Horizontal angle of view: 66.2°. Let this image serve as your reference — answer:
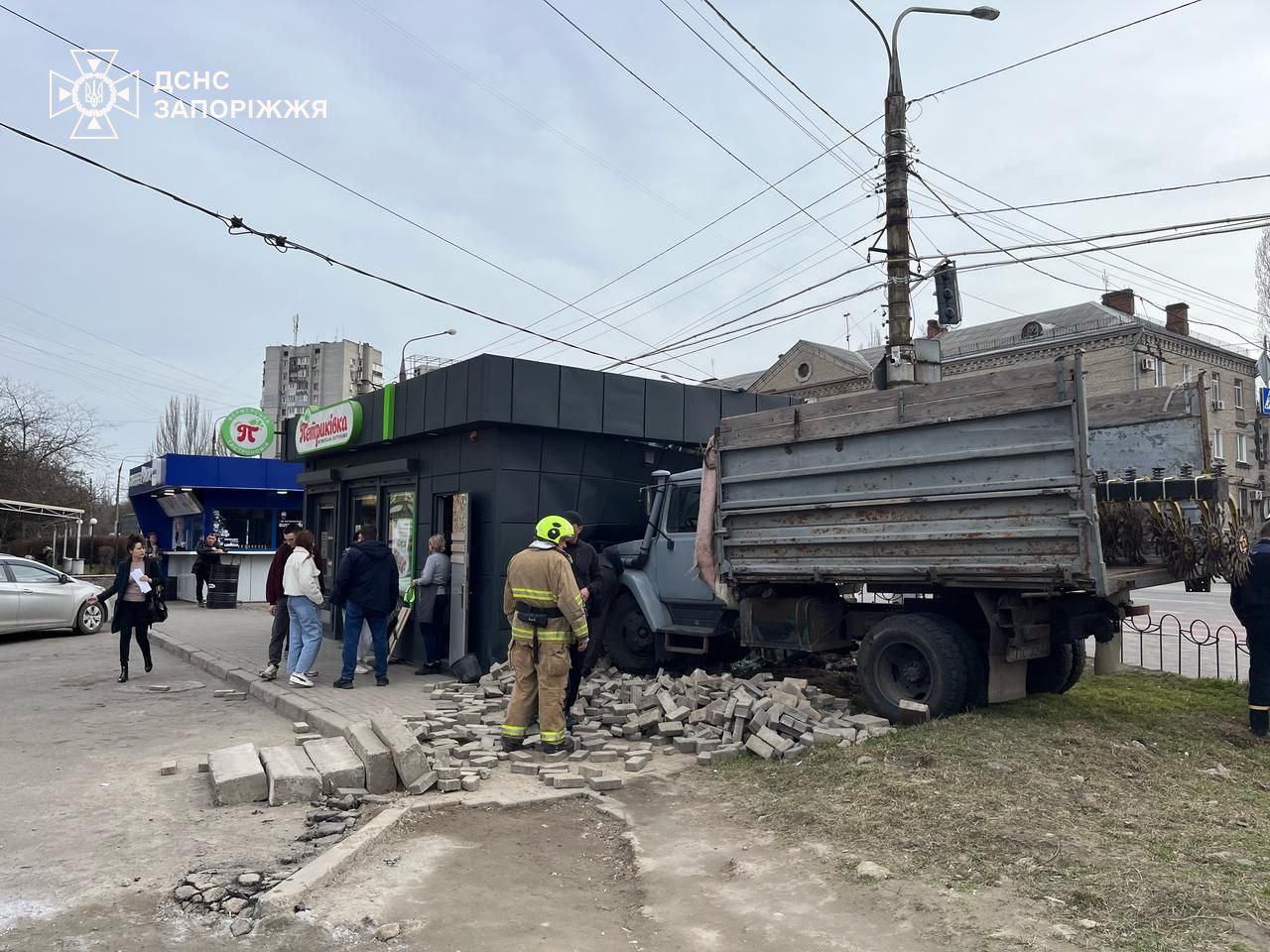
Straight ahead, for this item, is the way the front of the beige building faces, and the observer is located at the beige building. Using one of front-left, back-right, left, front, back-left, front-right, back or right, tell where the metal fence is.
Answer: front-left

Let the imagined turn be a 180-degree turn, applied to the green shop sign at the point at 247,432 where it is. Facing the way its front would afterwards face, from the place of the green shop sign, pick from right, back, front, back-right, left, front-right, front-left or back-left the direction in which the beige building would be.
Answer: right

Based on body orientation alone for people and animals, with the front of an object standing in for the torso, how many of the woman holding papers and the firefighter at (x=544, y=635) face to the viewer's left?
0

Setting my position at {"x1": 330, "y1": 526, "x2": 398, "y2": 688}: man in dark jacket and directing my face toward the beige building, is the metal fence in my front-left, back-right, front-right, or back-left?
front-right

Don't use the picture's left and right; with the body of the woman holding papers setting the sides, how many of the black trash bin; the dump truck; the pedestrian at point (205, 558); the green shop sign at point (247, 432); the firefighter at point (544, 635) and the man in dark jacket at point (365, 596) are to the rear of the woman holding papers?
3

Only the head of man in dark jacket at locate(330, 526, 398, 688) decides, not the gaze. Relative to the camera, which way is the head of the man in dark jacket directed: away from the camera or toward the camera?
away from the camera

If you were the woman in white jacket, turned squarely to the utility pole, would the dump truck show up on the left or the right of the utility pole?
right

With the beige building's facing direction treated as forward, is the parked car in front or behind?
in front

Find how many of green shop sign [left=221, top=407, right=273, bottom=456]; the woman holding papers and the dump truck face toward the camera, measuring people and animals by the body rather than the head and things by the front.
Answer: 2

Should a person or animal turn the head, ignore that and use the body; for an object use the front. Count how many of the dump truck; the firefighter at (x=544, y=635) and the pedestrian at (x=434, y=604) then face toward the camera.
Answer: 0

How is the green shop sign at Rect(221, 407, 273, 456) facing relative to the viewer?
toward the camera

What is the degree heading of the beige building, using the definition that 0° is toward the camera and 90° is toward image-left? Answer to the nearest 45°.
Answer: approximately 45°

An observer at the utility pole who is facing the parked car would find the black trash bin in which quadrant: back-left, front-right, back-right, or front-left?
front-right

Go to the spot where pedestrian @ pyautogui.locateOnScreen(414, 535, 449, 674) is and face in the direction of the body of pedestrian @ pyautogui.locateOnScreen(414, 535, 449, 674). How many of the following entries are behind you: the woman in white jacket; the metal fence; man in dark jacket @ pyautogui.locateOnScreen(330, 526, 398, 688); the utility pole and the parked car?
2

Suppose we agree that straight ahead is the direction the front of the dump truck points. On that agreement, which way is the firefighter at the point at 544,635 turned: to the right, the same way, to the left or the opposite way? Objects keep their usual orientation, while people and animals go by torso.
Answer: to the right

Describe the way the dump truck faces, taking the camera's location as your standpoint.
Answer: facing away from the viewer and to the left of the viewer

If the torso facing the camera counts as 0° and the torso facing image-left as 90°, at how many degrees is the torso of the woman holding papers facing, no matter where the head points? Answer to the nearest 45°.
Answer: approximately 0°
